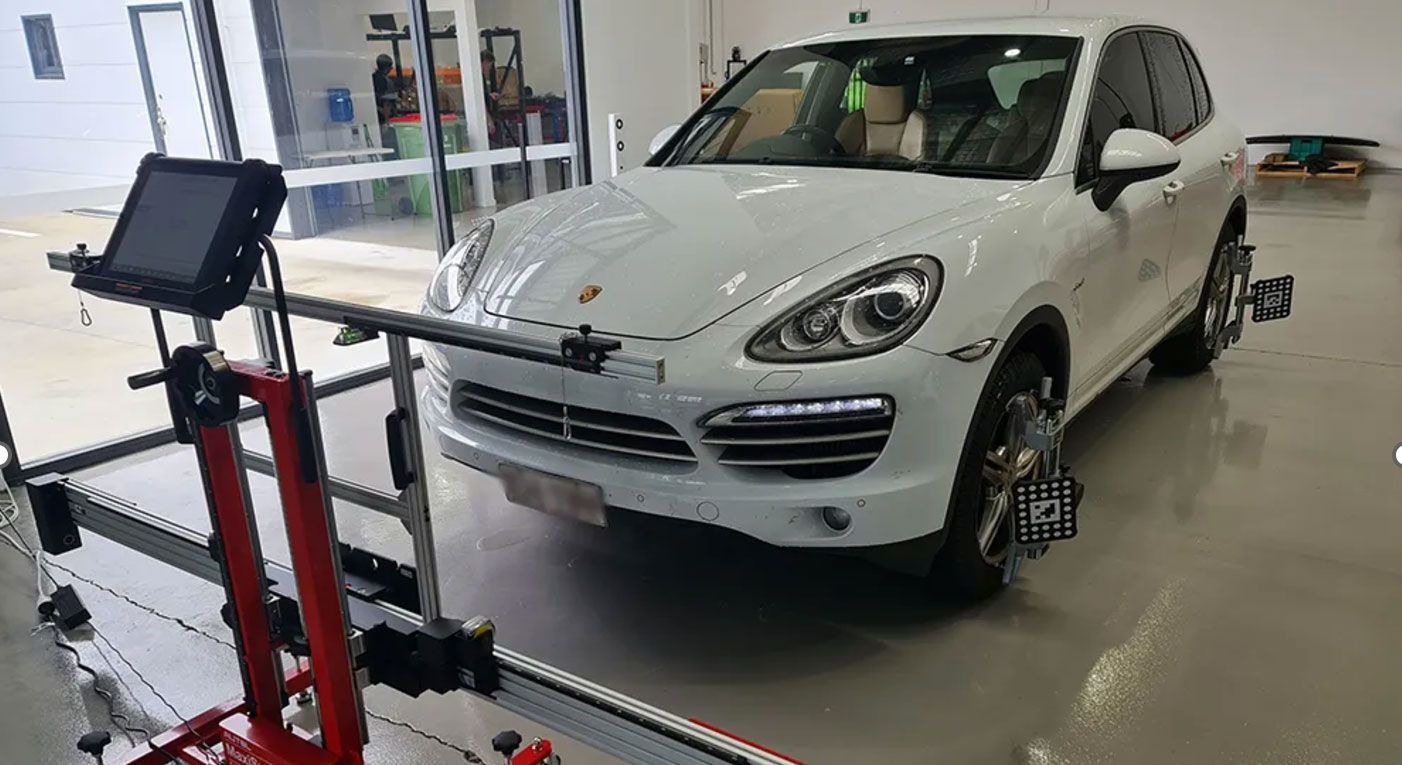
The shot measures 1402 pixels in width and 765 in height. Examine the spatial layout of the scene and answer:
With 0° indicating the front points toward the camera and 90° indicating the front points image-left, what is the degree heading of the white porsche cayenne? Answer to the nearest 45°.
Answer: approximately 45°

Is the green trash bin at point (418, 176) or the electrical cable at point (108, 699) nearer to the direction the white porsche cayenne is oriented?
the electrical cable

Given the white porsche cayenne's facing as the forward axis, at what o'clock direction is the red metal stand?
The red metal stand is roughly at 12 o'clock from the white porsche cayenne.

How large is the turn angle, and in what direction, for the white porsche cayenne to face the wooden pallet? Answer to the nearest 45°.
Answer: approximately 180°

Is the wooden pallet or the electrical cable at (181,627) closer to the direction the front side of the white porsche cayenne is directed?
the electrical cable

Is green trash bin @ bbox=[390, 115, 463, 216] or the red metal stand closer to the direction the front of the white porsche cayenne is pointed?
the red metal stand

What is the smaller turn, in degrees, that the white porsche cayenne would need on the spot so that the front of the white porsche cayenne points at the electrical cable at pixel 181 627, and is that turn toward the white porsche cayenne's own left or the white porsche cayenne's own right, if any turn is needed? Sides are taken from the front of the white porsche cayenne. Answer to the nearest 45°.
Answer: approximately 45° to the white porsche cayenne's own right

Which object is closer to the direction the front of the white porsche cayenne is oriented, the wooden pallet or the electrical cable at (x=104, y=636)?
the electrical cable

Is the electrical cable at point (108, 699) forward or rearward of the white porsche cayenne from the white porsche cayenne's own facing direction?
forward

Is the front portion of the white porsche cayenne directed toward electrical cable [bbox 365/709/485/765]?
yes

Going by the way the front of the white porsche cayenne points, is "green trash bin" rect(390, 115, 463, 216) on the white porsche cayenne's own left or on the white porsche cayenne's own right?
on the white porsche cayenne's own right
